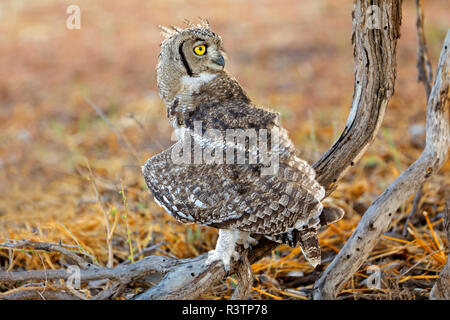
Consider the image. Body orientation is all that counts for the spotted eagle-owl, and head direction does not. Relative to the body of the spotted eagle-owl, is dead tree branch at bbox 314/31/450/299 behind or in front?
behind

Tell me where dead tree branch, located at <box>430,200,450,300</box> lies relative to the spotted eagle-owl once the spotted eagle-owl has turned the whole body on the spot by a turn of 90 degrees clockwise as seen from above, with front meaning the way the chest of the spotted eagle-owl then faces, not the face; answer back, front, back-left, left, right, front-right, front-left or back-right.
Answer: right

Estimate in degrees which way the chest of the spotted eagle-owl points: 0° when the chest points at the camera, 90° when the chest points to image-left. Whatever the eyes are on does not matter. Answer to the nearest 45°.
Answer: approximately 90°
